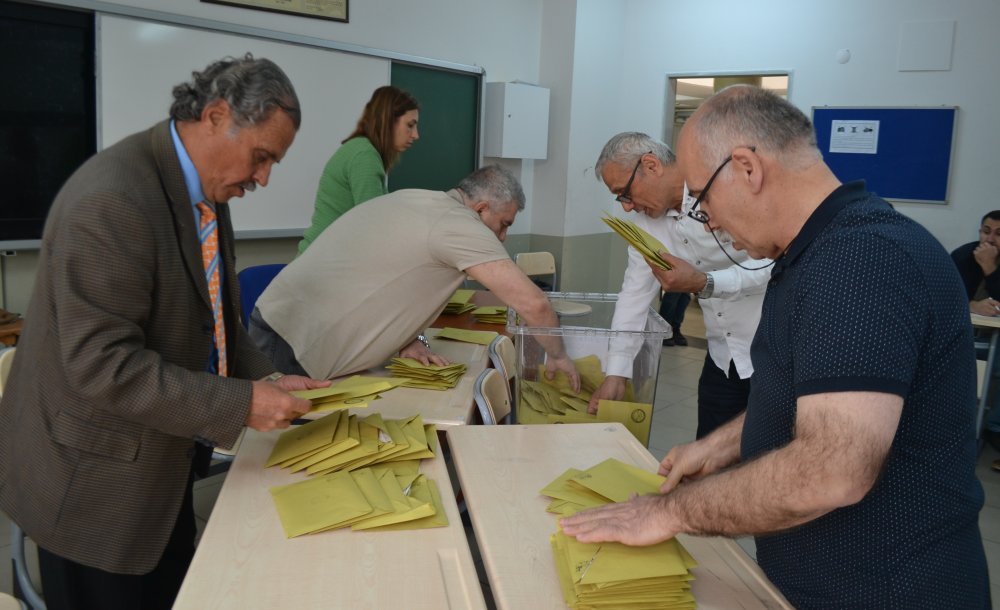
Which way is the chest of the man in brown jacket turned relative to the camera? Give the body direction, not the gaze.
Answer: to the viewer's right

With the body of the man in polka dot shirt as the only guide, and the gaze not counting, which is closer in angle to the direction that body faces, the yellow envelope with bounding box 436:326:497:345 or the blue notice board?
the yellow envelope

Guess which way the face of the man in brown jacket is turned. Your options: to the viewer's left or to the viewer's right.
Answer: to the viewer's right

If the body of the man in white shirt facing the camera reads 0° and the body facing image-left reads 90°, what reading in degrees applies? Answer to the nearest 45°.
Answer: approximately 45°

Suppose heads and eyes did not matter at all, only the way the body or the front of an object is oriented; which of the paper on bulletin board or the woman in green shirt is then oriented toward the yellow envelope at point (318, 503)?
the paper on bulletin board

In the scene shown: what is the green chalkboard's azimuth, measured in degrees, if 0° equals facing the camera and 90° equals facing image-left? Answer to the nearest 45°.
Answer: approximately 315°

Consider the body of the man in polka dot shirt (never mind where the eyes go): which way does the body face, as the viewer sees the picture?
to the viewer's left

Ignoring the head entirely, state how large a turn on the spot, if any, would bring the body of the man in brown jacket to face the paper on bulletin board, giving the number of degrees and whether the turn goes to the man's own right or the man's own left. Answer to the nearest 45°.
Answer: approximately 45° to the man's own left

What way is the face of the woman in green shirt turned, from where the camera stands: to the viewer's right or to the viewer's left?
to the viewer's right

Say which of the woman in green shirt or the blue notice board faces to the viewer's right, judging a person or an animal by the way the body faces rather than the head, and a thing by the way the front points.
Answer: the woman in green shirt
